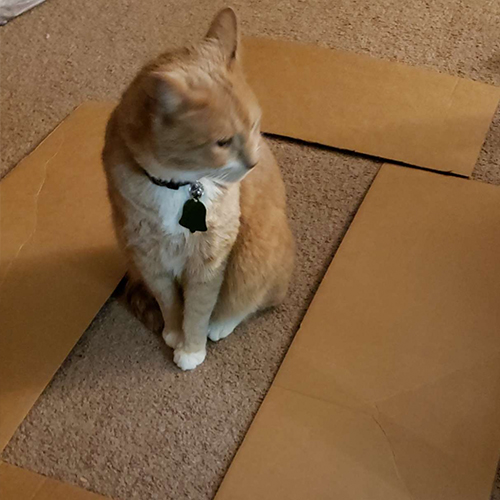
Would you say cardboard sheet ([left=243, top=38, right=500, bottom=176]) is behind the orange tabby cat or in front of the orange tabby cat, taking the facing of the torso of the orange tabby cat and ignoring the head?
behind

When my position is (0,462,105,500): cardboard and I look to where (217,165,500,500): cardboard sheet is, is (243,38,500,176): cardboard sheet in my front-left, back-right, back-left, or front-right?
front-left

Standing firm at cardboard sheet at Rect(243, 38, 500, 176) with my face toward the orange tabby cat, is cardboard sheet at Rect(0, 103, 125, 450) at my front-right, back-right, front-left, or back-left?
front-right

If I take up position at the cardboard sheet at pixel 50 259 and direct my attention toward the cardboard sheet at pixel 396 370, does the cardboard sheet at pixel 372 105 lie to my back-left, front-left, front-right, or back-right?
front-left

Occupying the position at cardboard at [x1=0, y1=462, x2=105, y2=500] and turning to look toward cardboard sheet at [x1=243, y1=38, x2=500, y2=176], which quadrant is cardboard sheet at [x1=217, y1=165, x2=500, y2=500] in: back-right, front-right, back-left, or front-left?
front-right
